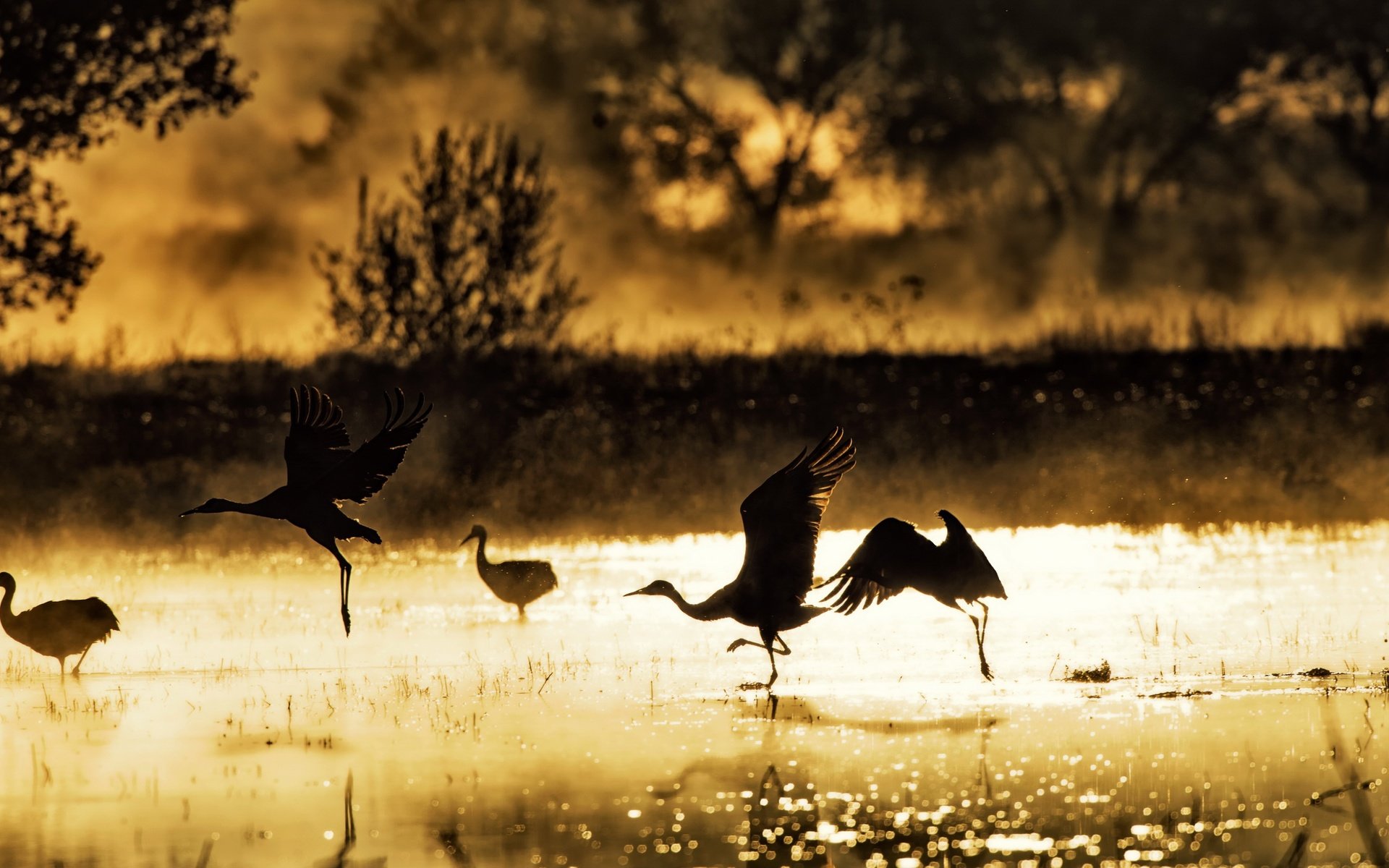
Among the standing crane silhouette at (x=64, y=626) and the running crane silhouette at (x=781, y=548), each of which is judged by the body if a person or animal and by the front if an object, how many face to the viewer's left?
2

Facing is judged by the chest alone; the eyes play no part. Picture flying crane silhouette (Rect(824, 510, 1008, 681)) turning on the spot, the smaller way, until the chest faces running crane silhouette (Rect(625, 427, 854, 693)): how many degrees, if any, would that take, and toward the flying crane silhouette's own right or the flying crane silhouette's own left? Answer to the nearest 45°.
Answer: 0° — it already faces it

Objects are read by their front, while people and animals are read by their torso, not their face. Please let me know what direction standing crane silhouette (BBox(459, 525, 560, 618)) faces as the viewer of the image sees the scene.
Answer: facing to the left of the viewer

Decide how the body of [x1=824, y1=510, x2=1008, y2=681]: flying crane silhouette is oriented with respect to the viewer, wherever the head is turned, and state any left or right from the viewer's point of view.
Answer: facing to the left of the viewer

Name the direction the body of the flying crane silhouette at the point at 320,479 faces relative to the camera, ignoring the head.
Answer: to the viewer's left

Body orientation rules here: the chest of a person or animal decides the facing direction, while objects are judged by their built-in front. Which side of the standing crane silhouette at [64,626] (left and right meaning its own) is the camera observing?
left

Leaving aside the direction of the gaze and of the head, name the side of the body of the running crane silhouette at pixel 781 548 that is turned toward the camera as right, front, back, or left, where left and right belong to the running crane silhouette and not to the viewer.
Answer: left
